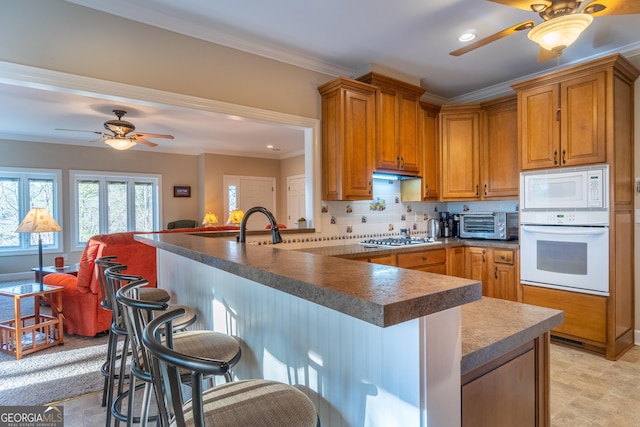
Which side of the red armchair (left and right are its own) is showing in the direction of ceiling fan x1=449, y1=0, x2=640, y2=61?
back

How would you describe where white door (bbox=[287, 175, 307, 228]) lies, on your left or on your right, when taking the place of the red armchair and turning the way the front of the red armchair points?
on your right

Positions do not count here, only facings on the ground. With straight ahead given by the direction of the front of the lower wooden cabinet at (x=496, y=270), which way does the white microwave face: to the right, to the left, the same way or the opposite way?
the same way

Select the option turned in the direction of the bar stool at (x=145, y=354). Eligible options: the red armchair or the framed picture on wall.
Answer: the framed picture on wall

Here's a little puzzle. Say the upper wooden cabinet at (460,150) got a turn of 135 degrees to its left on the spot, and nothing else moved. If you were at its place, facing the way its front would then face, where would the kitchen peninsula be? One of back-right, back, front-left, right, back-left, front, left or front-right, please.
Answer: back-right

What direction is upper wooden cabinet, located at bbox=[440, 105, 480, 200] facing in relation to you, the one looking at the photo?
facing the viewer

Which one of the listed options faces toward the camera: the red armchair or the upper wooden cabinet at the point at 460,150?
the upper wooden cabinet

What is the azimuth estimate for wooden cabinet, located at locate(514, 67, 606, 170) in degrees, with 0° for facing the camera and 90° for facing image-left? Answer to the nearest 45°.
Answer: approximately 45°

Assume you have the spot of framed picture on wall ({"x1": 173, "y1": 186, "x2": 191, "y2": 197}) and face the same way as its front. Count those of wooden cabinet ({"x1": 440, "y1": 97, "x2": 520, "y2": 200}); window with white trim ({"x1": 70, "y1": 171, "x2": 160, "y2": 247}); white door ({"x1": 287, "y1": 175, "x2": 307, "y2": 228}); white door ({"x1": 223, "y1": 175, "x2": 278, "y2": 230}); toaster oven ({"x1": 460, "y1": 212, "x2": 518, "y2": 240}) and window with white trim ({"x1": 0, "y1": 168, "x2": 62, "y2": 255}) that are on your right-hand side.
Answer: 2

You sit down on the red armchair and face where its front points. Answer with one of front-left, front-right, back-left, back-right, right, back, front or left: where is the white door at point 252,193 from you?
right

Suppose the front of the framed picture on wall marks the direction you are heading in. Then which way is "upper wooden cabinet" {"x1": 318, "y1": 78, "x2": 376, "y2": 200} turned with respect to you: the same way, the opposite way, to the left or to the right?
the same way

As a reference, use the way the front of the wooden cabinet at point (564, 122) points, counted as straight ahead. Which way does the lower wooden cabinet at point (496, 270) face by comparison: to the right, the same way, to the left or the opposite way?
the same way

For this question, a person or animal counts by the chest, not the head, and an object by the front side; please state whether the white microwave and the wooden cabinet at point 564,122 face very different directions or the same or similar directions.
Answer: same or similar directions

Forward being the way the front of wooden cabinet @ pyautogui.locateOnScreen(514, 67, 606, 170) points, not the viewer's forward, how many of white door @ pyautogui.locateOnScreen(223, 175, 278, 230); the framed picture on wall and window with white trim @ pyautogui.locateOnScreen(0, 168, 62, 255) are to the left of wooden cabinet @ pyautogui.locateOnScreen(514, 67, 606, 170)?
0

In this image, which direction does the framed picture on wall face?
toward the camera

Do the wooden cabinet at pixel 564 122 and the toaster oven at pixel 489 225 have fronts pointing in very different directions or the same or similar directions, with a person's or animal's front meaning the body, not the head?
same or similar directions

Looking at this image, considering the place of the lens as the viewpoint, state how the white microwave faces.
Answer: facing the viewer and to the left of the viewer

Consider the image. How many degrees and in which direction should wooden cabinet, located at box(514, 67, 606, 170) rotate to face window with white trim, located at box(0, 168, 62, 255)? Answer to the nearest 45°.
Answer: approximately 45° to its right

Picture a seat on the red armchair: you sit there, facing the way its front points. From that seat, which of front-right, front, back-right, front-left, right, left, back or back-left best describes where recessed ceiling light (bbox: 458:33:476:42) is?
back
